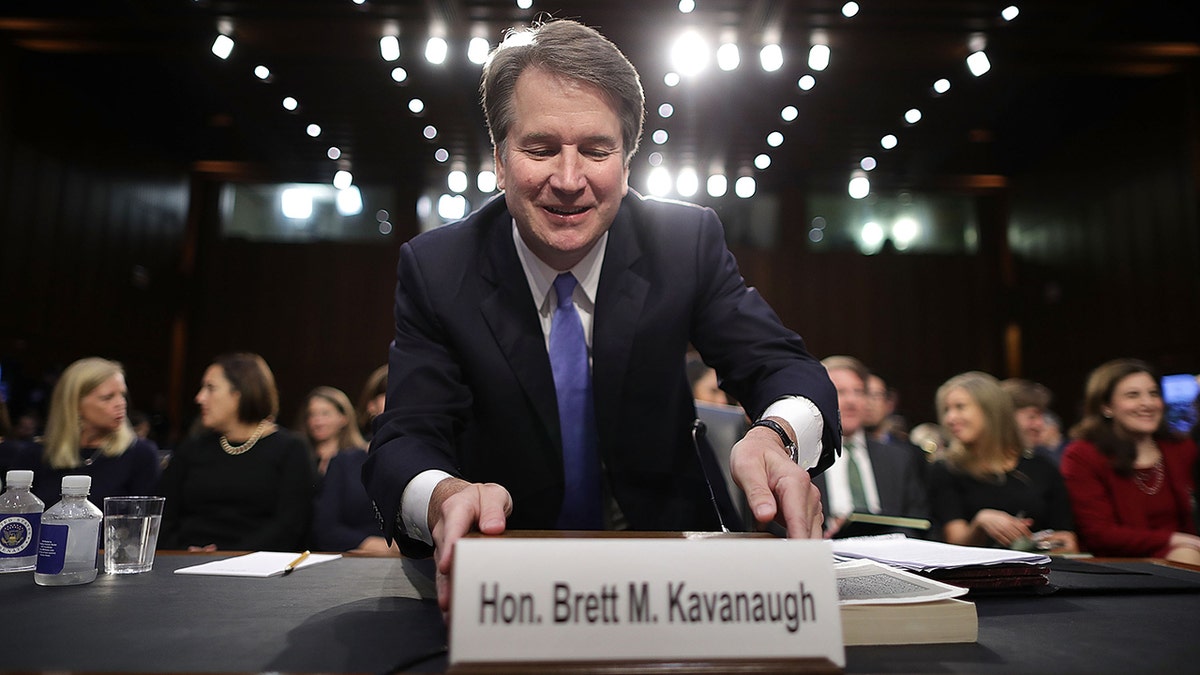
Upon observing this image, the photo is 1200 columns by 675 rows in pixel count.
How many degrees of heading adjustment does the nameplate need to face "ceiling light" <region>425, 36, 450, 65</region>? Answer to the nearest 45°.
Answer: approximately 180°

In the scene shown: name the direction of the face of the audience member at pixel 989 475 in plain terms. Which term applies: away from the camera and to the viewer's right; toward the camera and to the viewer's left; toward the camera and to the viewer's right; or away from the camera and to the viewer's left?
toward the camera and to the viewer's left

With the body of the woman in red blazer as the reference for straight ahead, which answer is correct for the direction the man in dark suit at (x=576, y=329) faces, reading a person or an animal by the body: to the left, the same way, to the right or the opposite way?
the same way

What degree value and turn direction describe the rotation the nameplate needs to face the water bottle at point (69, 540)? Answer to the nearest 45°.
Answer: approximately 135° to its right

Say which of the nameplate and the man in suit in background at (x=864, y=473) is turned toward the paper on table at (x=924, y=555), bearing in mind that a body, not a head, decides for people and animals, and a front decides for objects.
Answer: the man in suit in background

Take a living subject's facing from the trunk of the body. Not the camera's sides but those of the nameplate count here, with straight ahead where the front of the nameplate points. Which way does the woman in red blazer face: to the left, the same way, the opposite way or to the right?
the same way

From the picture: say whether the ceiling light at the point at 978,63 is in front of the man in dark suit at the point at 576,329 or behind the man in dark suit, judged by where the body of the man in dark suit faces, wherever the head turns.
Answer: behind

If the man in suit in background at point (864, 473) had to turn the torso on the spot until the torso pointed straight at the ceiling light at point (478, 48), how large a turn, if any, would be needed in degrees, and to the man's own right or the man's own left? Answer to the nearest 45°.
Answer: approximately 135° to the man's own right

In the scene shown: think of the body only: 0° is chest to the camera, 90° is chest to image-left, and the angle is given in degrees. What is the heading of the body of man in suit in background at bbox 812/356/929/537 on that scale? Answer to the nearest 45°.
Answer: approximately 0°

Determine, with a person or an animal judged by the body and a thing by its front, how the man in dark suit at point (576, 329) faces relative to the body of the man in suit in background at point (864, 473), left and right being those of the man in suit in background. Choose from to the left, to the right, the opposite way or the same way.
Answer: the same way

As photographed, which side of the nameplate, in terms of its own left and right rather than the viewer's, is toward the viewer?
front

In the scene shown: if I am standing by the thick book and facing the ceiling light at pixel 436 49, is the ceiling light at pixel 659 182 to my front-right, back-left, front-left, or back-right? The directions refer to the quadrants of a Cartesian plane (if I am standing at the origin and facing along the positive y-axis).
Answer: front-right

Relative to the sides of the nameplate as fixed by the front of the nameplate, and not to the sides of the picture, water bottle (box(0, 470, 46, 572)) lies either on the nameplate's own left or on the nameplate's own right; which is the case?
on the nameplate's own right

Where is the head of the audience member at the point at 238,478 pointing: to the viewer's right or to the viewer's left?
to the viewer's left

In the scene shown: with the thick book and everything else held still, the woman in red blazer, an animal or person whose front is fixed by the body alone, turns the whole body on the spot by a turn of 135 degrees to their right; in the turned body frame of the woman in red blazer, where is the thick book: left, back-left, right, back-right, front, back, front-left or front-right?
left

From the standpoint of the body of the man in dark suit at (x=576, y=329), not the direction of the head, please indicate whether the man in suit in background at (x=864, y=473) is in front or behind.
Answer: behind

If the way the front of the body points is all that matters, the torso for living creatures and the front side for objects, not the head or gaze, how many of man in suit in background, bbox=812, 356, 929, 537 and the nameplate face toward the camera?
2
